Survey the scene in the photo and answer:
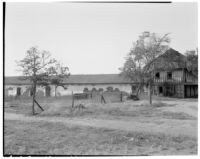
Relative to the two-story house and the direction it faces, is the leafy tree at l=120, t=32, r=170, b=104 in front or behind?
in front

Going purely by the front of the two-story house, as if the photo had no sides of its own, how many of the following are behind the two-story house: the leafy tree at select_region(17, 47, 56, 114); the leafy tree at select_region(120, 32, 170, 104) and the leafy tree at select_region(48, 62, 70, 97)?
0

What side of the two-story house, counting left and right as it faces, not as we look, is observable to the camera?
front

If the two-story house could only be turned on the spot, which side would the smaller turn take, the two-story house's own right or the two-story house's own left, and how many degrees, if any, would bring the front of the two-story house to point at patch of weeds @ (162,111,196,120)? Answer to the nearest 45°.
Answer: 0° — it already faces it

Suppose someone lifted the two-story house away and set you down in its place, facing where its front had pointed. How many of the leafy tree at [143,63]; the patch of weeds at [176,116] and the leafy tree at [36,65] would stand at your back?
0

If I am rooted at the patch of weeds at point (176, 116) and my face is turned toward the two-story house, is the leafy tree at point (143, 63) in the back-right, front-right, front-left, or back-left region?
front-left

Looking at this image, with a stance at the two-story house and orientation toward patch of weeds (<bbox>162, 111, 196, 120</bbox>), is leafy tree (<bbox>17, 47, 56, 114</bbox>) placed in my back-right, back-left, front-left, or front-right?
front-right
